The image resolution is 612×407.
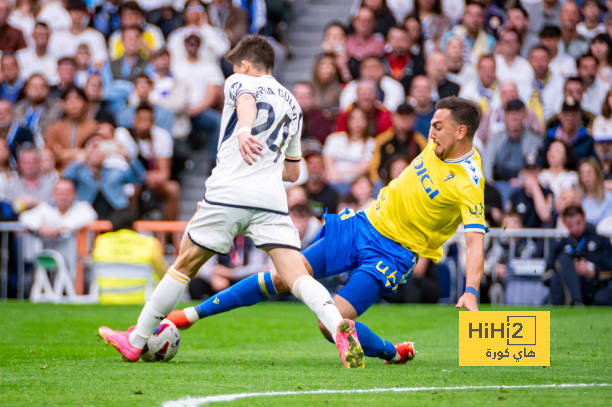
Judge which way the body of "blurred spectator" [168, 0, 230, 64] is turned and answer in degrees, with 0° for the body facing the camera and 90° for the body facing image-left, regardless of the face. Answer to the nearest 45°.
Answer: approximately 0°

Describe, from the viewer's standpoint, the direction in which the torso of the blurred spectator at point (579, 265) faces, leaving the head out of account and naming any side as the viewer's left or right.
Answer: facing the viewer

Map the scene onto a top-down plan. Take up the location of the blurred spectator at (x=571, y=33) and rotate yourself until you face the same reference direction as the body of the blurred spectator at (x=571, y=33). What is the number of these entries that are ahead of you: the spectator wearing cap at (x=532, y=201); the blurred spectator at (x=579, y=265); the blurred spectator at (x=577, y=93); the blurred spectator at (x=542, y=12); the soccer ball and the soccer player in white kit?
5

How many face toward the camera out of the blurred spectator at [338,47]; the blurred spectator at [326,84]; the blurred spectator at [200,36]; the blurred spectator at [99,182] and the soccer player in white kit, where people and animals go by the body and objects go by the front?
4

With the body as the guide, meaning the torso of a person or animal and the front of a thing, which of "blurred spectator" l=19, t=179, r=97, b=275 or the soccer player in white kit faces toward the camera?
the blurred spectator

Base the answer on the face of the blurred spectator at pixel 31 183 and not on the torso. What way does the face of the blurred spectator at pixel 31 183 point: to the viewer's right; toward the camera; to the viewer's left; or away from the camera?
toward the camera

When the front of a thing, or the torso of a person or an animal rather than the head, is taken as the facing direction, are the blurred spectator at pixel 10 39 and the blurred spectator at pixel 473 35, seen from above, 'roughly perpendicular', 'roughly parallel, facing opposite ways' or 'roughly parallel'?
roughly parallel

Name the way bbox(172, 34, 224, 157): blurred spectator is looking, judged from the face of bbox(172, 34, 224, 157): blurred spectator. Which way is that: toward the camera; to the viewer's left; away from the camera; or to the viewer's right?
toward the camera

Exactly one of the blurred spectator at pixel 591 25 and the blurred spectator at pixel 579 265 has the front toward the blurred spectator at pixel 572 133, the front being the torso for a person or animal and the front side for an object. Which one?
the blurred spectator at pixel 591 25

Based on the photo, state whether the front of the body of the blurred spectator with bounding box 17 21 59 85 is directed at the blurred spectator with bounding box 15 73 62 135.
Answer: yes

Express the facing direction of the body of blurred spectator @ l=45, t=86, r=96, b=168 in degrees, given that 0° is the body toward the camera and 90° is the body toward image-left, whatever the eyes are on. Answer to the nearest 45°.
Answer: approximately 0°

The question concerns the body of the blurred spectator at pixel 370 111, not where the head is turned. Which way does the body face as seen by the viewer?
toward the camera

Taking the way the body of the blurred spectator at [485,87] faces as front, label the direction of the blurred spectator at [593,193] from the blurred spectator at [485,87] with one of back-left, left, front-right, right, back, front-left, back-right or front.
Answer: front-left

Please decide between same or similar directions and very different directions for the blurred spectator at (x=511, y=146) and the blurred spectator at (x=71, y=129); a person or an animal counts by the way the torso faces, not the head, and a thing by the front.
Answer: same or similar directions

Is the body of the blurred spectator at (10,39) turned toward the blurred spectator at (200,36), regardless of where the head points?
no

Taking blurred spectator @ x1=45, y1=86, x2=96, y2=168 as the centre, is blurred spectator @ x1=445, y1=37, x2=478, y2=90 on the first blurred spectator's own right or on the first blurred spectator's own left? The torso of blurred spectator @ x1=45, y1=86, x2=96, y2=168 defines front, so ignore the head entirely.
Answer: on the first blurred spectator's own left

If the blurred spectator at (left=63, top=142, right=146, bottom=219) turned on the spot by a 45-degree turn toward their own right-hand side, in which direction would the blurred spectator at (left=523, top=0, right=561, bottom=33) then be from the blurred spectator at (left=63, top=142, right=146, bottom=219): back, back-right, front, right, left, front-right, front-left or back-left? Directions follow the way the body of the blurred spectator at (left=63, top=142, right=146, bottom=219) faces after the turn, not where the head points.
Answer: back-left

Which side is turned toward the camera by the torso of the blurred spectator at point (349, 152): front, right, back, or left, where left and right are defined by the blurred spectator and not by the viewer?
front

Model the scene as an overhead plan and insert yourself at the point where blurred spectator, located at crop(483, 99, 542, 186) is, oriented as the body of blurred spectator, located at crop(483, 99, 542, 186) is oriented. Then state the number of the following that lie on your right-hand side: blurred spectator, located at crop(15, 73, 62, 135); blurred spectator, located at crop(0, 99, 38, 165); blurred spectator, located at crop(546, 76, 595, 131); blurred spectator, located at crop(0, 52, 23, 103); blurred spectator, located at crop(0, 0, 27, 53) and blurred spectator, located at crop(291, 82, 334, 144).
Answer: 5

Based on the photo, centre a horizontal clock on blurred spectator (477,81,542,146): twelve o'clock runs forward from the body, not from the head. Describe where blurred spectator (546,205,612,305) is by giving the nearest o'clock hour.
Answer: blurred spectator (546,205,612,305) is roughly at 11 o'clock from blurred spectator (477,81,542,146).

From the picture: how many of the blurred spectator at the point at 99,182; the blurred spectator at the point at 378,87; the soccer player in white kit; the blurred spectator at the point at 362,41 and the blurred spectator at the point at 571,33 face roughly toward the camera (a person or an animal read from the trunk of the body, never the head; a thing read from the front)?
4

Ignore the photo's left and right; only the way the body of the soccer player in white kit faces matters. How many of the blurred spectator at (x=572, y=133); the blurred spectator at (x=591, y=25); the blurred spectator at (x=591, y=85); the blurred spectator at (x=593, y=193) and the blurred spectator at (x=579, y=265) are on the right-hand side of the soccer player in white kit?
5
